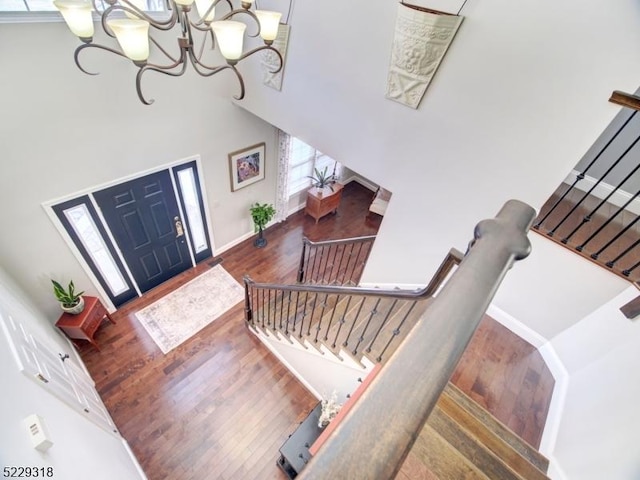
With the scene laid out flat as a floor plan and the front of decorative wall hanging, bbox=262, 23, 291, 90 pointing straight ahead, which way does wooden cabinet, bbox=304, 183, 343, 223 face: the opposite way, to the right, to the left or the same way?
to the left

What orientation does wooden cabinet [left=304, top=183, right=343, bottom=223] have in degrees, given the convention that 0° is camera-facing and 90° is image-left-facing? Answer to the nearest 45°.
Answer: approximately 315°

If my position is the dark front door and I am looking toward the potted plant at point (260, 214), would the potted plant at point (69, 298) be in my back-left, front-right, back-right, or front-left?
back-right

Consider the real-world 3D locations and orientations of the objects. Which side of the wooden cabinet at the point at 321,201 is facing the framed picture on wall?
right

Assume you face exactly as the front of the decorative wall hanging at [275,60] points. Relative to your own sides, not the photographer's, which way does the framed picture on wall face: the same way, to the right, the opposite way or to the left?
to the left

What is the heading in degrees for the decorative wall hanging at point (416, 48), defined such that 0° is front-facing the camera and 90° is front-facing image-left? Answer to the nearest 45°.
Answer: approximately 45°

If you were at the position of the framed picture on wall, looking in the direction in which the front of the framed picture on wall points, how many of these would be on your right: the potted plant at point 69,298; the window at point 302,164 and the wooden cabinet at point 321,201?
1

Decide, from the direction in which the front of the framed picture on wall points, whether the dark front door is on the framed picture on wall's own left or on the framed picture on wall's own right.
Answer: on the framed picture on wall's own right

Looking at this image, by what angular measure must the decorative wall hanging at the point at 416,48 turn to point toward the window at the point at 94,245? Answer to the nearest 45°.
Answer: approximately 45° to its right
